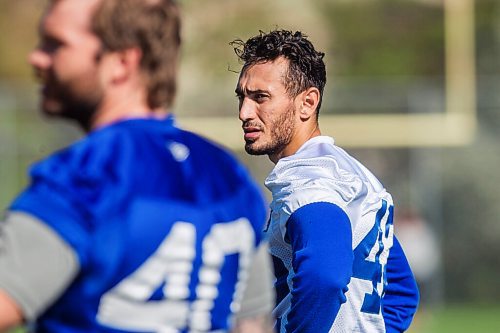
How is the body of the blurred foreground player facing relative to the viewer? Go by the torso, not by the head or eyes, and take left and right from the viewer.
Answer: facing away from the viewer and to the left of the viewer
